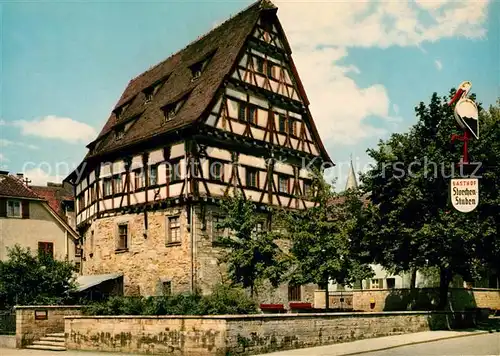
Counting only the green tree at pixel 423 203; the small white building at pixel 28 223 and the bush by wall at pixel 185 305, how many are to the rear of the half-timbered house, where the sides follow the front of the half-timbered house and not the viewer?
1

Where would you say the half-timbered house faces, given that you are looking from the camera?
facing the viewer and to the right of the viewer

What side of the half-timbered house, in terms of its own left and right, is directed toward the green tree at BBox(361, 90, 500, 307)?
front

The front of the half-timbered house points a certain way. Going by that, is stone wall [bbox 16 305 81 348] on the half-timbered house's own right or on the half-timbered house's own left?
on the half-timbered house's own right

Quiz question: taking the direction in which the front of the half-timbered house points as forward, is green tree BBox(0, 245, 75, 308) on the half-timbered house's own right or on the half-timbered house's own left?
on the half-timbered house's own right

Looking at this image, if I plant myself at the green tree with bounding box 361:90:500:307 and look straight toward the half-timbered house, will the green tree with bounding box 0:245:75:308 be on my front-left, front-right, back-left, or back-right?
front-left

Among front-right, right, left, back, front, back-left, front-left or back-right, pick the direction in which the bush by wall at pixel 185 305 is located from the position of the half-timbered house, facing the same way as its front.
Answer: front-right

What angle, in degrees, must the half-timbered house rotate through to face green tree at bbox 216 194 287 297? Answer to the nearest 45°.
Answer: approximately 45° to its right

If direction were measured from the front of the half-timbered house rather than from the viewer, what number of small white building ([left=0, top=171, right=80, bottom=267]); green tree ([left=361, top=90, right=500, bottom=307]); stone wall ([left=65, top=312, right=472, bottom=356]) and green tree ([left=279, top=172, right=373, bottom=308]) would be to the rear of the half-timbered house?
1

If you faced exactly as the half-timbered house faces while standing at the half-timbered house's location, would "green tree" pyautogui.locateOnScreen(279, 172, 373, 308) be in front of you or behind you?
in front
